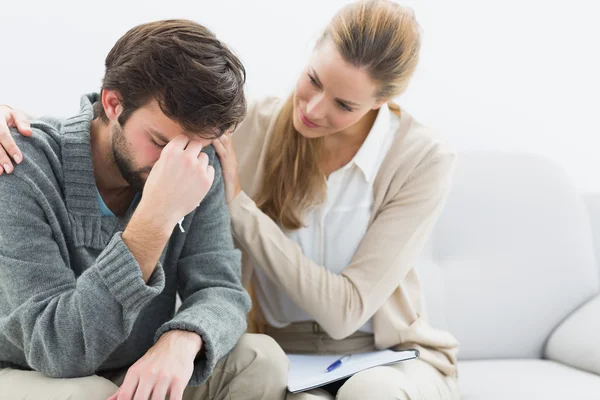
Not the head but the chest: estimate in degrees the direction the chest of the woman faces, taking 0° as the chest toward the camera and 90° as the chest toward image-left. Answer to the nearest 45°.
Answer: approximately 45°

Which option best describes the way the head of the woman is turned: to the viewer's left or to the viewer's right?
to the viewer's left

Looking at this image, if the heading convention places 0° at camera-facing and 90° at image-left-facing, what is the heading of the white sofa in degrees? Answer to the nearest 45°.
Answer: approximately 0°
